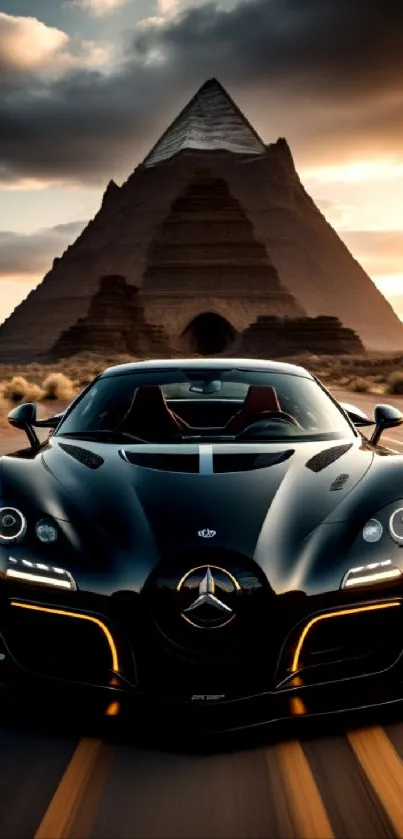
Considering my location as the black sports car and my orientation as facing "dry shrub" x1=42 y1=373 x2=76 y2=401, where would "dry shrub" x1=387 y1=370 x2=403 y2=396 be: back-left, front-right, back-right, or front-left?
front-right

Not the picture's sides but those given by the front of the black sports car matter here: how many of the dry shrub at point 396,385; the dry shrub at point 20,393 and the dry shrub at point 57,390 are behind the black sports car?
3

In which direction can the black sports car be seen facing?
toward the camera

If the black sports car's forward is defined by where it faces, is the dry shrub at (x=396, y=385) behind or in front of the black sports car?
behind

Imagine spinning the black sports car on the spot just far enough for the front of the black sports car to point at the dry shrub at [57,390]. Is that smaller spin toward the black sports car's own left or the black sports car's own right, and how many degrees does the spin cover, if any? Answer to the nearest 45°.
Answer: approximately 180°

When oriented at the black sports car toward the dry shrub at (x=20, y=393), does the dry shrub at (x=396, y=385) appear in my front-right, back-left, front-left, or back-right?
front-right

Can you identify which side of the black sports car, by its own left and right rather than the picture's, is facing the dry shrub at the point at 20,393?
back
